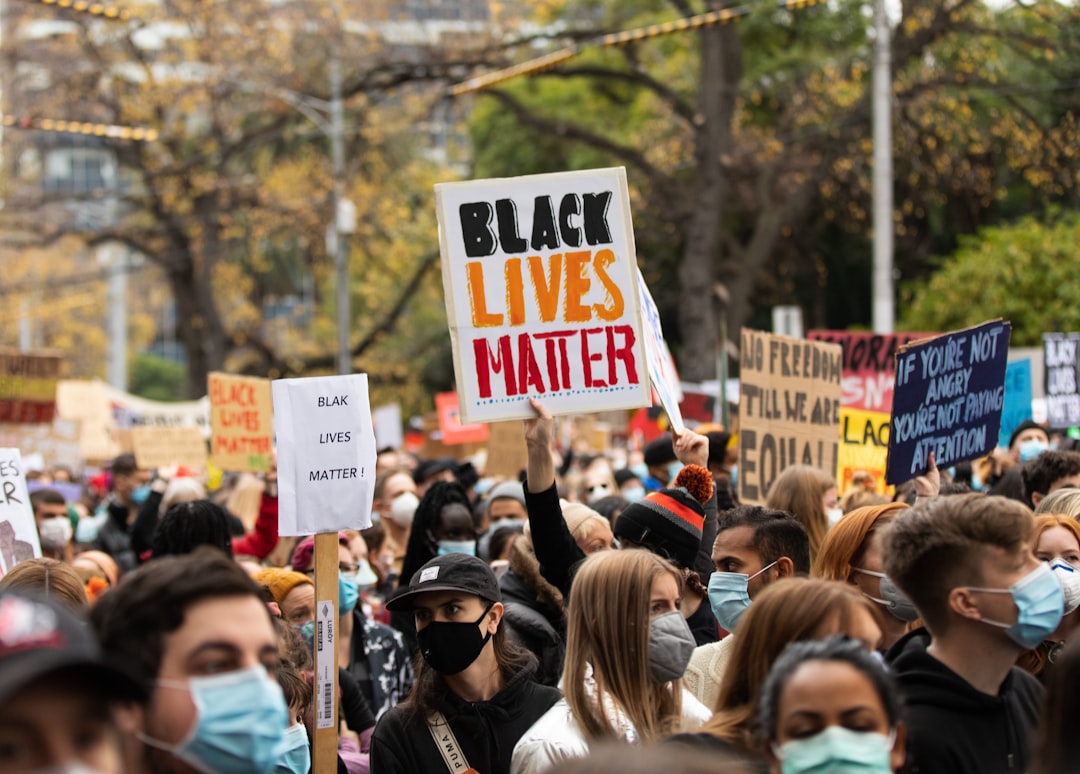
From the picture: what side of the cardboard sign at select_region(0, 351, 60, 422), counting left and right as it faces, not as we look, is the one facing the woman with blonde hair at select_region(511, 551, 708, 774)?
front

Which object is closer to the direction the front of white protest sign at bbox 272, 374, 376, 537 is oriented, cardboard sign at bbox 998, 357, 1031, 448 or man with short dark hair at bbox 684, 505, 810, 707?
the man with short dark hair

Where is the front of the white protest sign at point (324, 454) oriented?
toward the camera

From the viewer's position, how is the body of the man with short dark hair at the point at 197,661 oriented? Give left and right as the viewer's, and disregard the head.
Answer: facing the viewer and to the right of the viewer

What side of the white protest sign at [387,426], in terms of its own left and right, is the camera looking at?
front

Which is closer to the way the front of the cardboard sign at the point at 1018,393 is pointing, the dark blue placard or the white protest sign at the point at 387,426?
the dark blue placard

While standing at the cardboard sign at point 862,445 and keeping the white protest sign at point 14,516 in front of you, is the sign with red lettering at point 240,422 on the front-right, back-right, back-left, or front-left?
front-right

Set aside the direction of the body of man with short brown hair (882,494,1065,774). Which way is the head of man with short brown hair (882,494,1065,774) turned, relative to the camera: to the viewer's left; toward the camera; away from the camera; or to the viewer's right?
to the viewer's right

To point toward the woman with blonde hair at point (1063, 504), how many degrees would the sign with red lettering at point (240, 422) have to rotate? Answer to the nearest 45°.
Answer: approximately 45° to its left

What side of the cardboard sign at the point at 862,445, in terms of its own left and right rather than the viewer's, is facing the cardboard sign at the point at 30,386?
right

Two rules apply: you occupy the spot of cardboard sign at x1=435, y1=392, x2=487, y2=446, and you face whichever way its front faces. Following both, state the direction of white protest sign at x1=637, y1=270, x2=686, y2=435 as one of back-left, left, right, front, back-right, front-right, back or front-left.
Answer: front

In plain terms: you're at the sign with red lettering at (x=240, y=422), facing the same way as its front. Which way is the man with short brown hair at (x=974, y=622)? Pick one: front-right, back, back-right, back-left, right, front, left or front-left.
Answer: front

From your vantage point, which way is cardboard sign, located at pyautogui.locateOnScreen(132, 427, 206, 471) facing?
toward the camera

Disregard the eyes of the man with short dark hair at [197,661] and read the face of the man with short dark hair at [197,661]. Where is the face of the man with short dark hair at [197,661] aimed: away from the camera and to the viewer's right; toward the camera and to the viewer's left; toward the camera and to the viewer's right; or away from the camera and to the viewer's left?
toward the camera and to the viewer's right
